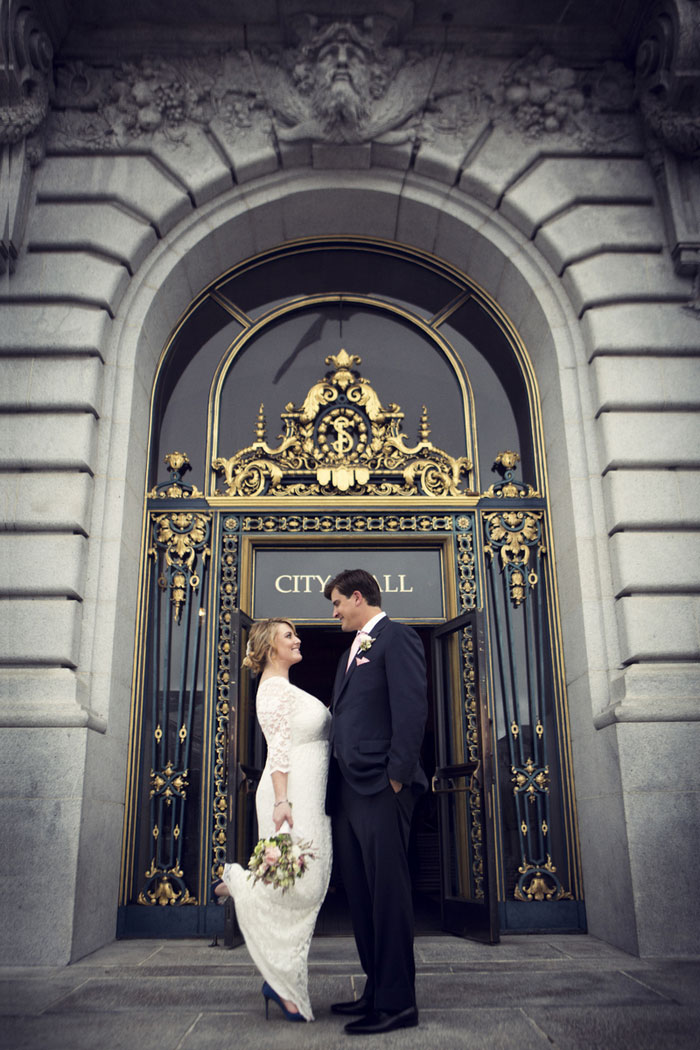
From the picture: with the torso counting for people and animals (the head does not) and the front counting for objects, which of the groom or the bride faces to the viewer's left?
the groom

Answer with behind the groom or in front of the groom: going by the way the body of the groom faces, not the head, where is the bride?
in front

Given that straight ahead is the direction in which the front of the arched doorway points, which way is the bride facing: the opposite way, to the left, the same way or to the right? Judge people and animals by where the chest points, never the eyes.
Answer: to the left

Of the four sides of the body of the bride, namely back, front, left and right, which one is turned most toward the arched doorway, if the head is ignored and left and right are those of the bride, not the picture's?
left

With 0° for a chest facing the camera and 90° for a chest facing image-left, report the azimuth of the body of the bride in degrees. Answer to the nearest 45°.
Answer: approximately 270°

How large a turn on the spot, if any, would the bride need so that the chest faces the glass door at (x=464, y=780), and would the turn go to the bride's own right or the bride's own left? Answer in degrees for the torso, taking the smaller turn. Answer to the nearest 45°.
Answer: approximately 45° to the bride's own left

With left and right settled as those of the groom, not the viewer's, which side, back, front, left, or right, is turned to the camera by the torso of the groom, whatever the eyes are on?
left

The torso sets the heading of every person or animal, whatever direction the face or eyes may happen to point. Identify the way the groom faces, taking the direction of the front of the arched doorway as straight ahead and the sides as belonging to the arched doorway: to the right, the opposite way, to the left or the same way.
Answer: to the right

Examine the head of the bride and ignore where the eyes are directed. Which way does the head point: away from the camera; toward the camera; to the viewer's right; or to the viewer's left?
to the viewer's right

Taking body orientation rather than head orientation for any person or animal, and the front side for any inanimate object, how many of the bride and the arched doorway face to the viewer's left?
0

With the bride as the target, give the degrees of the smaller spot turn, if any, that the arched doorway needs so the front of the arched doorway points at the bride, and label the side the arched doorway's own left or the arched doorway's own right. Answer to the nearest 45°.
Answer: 0° — it already faces them

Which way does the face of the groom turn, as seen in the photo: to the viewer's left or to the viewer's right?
to the viewer's left

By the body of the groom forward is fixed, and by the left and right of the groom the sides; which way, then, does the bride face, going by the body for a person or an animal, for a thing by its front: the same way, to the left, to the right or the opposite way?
the opposite way
